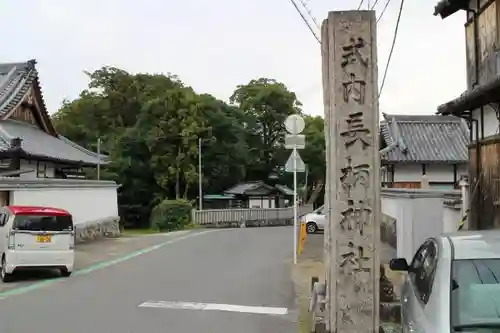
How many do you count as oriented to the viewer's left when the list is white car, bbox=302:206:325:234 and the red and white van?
1

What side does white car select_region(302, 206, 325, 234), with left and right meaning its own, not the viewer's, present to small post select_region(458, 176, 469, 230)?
left

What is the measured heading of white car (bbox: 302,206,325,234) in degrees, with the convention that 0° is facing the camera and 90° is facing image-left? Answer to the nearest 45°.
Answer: approximately 90°

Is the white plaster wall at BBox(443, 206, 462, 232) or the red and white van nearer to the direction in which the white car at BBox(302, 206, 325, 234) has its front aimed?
the red and white van
